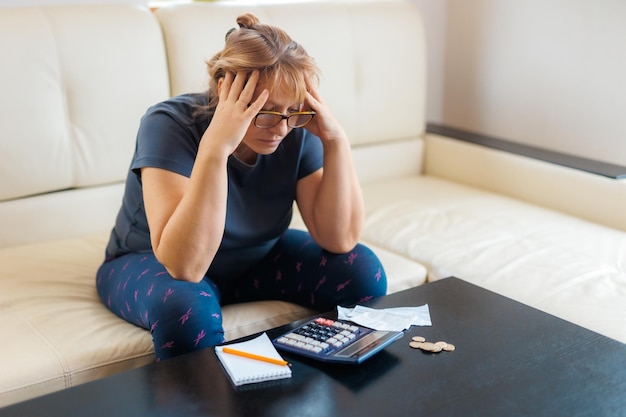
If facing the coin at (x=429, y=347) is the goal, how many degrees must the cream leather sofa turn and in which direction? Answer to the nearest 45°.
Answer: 0° — it already faces it

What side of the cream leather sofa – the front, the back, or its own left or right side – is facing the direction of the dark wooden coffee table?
front

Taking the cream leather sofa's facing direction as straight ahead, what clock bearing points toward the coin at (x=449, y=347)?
The coin is roughly at 12 o'clock from the cream leather sofa.

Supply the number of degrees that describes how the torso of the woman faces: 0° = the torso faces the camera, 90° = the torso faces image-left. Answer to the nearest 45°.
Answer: approximately 315°

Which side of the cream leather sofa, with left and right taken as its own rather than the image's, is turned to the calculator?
front
